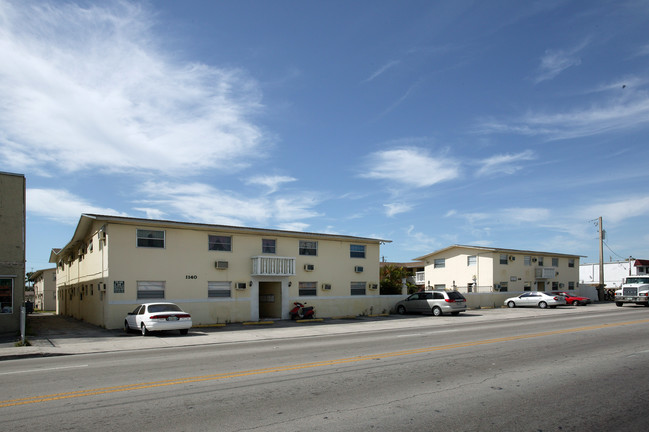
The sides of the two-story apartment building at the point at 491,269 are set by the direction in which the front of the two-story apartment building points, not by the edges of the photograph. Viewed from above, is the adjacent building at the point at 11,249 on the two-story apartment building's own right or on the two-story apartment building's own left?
on the two-story apartment building's own right

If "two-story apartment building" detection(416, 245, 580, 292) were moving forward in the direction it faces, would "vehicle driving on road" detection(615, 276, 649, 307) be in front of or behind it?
in front

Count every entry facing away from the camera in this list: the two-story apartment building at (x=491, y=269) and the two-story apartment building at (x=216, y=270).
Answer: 0

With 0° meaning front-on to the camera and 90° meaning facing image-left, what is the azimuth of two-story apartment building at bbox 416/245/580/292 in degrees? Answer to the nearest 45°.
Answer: approximately 315°

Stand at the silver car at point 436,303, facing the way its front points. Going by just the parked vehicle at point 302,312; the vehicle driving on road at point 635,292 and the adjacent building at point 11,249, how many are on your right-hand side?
1

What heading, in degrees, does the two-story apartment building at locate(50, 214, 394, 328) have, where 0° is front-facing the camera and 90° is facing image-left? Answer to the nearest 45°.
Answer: approximately 315°

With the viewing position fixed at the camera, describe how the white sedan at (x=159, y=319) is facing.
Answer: facing away from the viewer and to the left of the viewer
